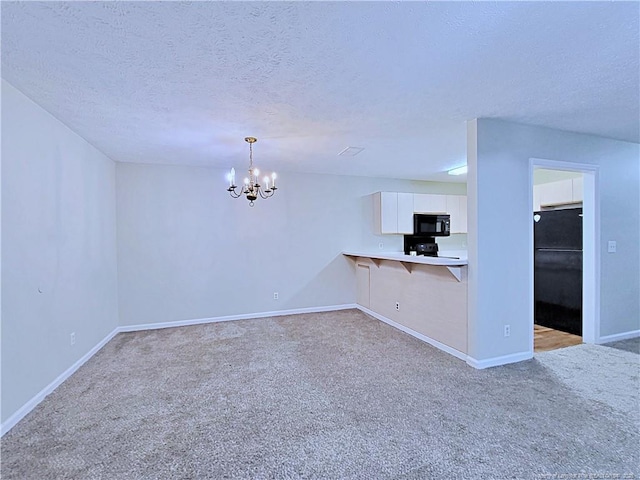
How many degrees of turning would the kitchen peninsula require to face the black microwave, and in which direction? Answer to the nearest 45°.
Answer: approximately 135° to its right

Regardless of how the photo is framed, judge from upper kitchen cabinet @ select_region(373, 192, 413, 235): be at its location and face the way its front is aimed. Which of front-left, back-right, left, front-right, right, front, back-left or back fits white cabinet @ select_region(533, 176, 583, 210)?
front-left

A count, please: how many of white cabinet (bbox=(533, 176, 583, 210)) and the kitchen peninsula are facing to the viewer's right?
0

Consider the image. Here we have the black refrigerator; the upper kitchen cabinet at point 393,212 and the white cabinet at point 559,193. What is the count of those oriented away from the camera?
0

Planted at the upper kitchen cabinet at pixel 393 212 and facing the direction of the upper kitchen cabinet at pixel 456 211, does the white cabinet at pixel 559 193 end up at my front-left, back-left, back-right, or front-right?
front-right

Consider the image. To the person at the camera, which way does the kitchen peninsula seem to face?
facing the viewer and to the left of the viewer

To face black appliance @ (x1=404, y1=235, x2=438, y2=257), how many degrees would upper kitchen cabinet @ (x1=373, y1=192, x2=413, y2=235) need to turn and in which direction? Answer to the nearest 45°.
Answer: approximately 90° to its left

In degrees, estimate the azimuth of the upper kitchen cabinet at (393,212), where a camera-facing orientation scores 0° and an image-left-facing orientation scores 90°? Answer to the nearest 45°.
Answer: approximately 315°

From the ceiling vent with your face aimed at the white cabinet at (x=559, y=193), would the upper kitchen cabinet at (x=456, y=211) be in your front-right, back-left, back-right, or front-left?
front-left

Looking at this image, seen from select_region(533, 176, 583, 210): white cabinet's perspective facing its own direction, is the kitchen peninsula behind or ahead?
ahead

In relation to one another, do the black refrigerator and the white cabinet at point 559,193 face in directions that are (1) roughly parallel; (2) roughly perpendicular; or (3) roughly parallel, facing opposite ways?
roughly parallel

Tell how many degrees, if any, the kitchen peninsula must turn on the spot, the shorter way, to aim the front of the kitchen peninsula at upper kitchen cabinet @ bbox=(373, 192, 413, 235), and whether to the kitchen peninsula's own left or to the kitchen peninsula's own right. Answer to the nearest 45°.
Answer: approximately 135° to the kitchen peninsula's own right

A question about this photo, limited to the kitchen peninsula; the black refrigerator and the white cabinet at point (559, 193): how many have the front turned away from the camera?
0
